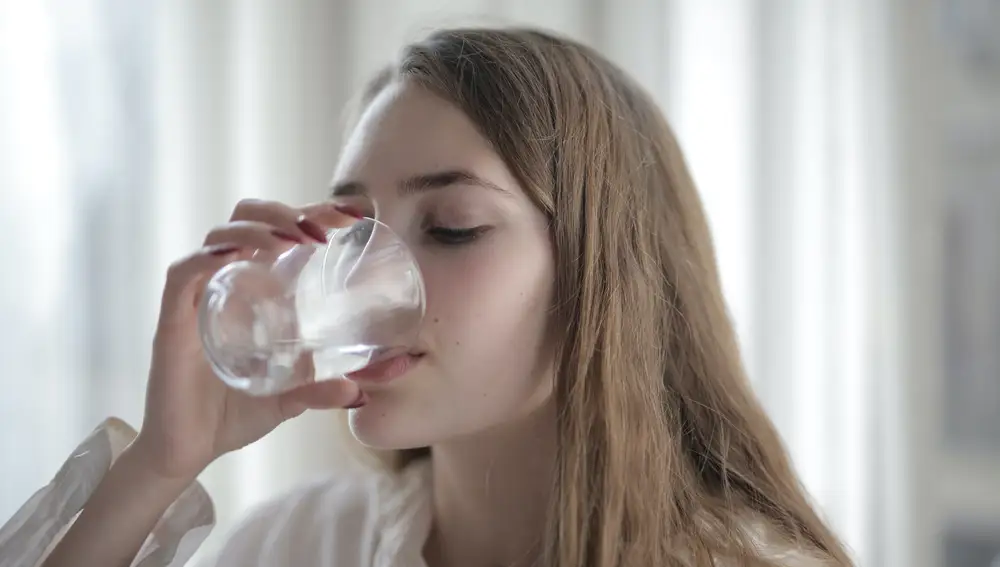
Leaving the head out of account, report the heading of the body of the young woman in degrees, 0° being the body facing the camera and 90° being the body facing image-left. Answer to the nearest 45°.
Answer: approximately 45°
